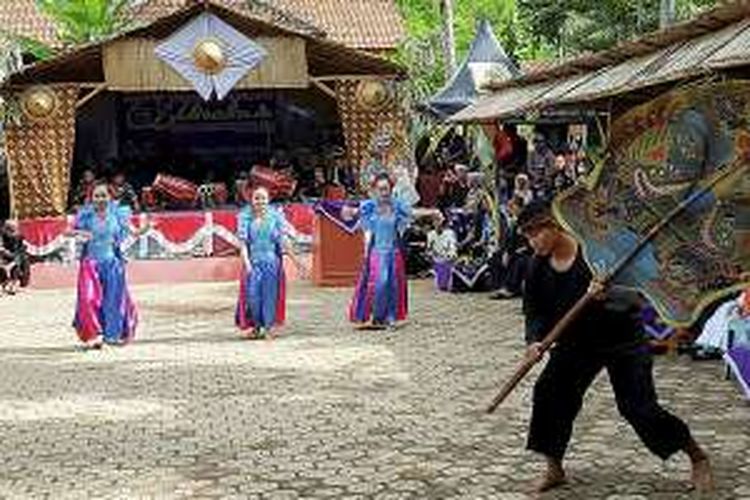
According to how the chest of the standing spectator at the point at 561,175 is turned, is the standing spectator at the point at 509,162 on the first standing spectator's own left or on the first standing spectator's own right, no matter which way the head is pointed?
on the first standing spectator's own right

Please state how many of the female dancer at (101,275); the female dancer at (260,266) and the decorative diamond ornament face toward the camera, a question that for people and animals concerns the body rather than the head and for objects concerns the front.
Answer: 3

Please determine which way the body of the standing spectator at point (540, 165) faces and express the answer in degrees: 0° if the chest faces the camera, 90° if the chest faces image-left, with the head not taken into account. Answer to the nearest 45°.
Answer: approximately 45°

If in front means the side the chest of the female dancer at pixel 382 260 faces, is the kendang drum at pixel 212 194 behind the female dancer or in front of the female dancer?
behind

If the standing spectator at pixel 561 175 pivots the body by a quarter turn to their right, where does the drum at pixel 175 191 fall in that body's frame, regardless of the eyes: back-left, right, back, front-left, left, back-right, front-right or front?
front

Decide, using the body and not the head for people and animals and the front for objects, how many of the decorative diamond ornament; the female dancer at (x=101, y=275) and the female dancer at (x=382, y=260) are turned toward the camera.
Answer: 3

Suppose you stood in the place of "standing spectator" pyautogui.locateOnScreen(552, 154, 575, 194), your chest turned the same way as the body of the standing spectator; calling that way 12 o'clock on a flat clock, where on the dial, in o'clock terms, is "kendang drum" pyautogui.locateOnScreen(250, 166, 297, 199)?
The kendang drum is roughly at 3 o'clock from the standing spectator.

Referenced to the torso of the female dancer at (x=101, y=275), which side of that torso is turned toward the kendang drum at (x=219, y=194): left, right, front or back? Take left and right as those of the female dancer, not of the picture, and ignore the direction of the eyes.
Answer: back

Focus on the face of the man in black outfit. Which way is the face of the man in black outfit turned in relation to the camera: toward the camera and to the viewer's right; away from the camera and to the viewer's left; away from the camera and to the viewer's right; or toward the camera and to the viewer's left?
toward the camera and to the viewer's left

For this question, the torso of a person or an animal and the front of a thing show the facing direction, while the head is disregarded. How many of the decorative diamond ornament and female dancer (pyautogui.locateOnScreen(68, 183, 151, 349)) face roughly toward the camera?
2

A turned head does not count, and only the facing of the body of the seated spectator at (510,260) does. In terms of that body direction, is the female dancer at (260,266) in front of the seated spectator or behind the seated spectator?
in front
